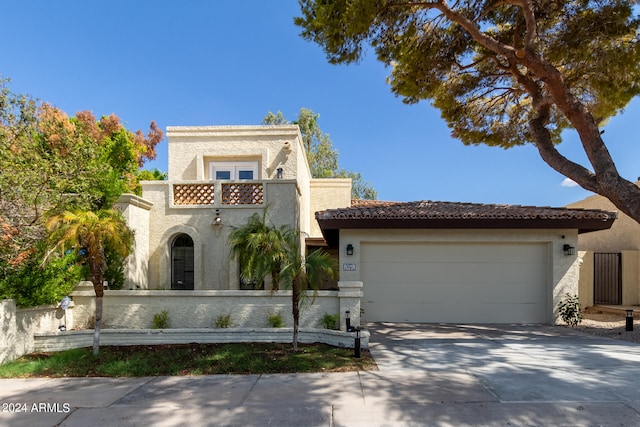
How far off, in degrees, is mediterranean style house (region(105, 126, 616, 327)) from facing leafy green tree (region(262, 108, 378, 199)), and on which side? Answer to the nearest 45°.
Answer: approximately 180°

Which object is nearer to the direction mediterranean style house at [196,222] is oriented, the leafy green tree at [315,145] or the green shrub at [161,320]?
the green shrub

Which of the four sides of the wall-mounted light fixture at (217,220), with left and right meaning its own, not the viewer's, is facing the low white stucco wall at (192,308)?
front

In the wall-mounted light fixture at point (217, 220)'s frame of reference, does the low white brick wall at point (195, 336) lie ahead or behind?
ahead

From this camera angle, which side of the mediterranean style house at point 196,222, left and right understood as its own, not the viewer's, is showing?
front

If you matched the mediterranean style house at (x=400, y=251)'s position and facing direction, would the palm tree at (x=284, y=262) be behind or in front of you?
in front

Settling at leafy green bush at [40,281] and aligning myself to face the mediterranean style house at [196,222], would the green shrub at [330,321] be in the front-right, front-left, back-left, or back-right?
front-right

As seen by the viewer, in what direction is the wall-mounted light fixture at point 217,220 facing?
toward the camera

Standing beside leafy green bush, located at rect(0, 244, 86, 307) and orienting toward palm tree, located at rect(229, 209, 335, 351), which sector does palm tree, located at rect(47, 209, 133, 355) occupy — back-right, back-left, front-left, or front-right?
front-right

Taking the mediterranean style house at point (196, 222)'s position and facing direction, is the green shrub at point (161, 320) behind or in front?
in front

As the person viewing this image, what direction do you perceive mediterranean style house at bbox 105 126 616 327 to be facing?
facing the viewer
